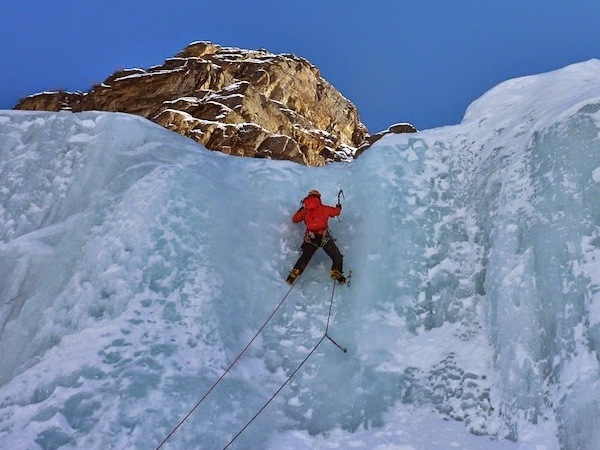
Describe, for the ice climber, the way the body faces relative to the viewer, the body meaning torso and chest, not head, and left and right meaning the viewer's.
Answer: facing away from the viewer

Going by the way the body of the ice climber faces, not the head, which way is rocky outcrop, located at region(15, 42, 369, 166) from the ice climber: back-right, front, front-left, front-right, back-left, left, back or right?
front
